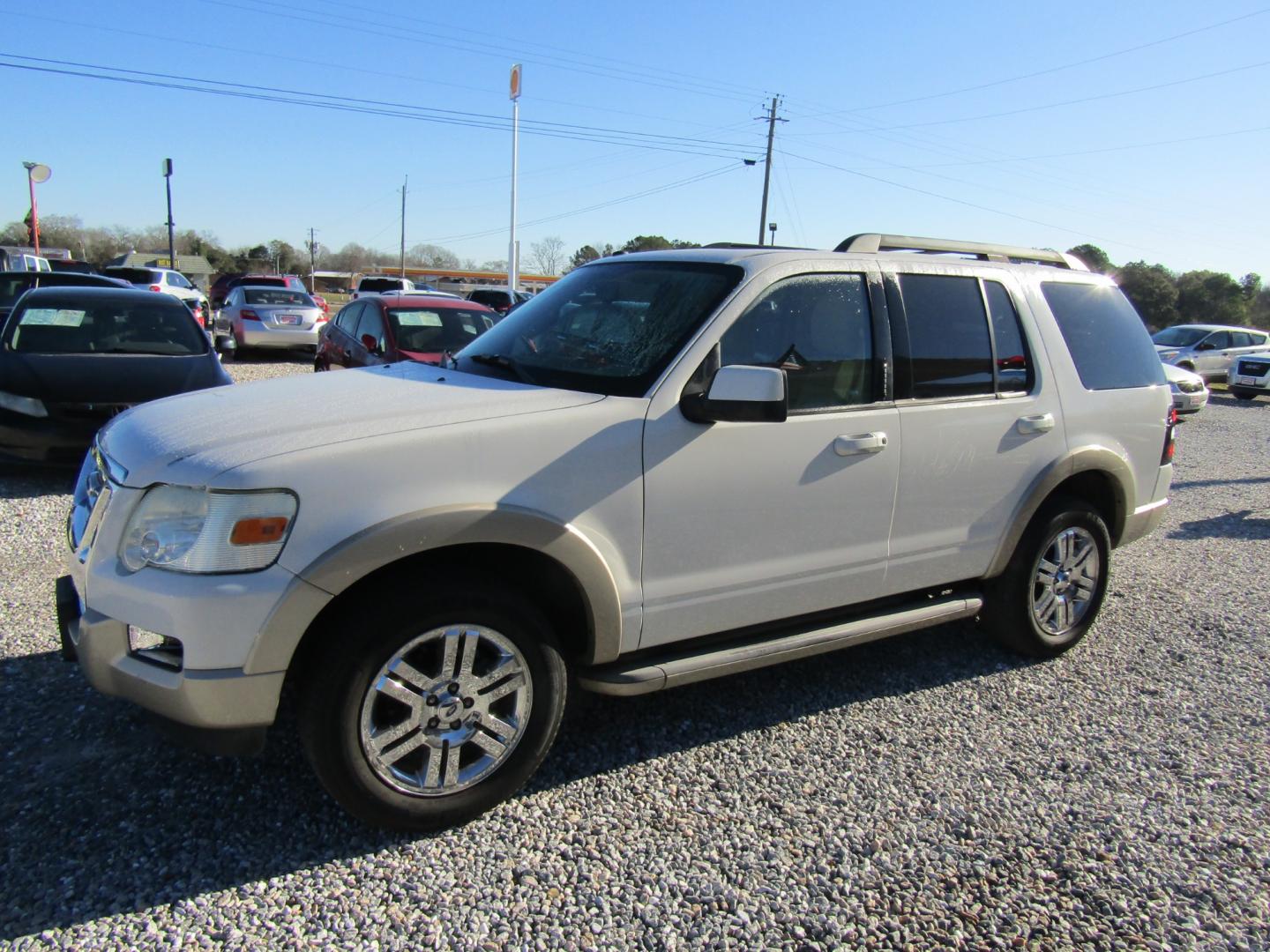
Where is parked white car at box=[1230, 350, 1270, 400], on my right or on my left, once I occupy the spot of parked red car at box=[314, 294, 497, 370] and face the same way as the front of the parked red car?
on my left

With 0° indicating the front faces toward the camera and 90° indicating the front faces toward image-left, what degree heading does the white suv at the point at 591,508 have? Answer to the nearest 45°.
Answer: approximately 45°

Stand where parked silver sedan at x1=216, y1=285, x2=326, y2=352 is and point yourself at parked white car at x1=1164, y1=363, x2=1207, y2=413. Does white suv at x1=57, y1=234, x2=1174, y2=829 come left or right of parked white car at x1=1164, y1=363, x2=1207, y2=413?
right

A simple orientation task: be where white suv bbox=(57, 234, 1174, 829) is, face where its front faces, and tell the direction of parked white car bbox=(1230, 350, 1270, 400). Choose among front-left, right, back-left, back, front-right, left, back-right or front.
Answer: back

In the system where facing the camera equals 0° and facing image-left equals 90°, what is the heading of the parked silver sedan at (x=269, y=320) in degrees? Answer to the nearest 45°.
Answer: approximately 180°

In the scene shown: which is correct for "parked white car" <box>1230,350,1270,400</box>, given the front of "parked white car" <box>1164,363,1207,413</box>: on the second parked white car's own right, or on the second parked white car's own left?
on the second parked white car's own left

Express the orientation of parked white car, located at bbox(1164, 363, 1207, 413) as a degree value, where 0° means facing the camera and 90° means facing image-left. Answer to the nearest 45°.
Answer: approximately 315°

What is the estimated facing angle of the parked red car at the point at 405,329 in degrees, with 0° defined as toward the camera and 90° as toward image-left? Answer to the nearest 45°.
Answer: approximately 315°

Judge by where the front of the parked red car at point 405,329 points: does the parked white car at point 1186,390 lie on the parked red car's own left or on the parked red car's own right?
on the parked red car's own left

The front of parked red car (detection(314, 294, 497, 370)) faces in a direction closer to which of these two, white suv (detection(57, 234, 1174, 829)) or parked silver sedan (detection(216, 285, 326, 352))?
the white suv

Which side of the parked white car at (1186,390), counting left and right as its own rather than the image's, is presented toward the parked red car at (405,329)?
right

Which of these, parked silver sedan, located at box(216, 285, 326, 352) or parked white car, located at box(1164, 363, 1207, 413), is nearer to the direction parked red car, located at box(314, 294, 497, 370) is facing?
the parked white car
